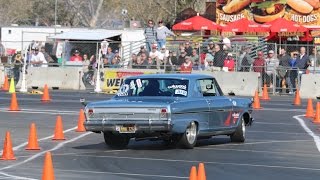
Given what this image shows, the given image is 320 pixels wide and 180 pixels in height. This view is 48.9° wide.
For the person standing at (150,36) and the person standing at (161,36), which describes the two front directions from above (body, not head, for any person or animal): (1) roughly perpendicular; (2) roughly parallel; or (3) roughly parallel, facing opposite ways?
roughly parallel

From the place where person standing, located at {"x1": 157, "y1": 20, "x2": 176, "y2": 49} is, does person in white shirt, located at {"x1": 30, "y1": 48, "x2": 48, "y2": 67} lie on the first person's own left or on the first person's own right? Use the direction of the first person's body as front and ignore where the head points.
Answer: on the first person's own right

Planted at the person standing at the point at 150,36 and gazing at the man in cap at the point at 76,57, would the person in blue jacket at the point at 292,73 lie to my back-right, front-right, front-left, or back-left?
back-left

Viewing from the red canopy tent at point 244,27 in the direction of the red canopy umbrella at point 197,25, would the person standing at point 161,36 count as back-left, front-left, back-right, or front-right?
front-left

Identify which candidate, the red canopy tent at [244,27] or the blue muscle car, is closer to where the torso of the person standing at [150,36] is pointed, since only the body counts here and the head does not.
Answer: the blue muscle car

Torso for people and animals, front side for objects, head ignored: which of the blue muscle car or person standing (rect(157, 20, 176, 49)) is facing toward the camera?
the person standing

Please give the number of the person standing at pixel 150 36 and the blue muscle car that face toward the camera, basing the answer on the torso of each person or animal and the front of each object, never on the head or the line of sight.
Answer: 1

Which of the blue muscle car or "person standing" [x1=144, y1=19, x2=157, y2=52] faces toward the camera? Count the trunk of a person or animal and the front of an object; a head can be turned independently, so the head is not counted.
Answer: the person standing

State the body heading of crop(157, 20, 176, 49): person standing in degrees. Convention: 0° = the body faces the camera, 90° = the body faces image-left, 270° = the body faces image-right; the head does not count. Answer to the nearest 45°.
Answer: approximately 0°

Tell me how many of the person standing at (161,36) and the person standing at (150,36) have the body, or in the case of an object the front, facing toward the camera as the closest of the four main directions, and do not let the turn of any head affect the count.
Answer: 2

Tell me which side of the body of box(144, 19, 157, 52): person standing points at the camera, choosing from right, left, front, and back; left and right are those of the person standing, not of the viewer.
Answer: front

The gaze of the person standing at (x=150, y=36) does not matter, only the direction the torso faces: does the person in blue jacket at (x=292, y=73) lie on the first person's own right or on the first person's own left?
on the first person's own left

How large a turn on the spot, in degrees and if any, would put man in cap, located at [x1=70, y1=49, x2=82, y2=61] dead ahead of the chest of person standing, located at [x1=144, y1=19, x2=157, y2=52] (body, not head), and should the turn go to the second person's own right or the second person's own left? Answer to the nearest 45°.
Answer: approximately 90° to the second person's own right

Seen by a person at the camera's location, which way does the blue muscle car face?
facing away from the viewer and to the right of the viewer

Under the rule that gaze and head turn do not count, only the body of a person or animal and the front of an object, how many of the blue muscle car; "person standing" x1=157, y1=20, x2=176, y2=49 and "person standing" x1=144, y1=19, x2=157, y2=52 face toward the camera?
2
